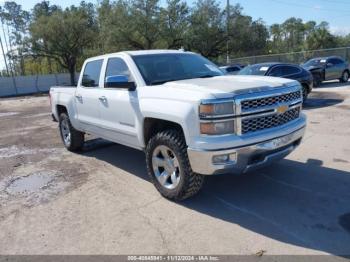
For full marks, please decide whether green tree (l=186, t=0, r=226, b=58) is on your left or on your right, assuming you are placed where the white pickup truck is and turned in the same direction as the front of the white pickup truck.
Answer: on your left

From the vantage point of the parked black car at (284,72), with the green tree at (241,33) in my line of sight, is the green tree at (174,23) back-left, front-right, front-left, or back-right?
front-left

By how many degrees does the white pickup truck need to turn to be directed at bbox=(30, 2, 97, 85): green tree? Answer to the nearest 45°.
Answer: approximately 135° to its left

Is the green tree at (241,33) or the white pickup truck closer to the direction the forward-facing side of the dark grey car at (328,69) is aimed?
the white pickup truck

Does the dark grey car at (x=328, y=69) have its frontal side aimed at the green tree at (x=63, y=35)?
no

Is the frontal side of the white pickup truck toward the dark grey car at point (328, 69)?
no

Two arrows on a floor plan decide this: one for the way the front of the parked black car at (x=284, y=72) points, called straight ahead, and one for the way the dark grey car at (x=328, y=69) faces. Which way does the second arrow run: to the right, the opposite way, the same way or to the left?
the same way

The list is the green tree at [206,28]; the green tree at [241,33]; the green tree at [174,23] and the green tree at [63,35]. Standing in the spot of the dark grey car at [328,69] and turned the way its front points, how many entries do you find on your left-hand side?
0

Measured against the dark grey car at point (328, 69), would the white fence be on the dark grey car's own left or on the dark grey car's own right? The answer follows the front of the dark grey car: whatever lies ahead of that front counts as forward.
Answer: on the dark grey car's own right

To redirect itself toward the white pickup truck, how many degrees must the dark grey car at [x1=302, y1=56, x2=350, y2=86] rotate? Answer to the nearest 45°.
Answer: approximately 45° to its left

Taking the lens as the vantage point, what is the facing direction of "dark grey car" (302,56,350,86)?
facing the viewer and to the left of the viewer

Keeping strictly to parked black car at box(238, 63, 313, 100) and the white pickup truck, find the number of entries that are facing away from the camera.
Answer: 0

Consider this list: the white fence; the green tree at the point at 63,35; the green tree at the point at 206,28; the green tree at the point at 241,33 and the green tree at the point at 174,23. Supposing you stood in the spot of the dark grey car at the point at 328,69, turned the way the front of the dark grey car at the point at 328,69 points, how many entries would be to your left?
0

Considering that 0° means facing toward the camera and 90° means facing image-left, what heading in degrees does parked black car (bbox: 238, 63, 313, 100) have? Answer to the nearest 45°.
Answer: approximately 45°

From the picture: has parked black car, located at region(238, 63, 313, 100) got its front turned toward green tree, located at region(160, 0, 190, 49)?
no

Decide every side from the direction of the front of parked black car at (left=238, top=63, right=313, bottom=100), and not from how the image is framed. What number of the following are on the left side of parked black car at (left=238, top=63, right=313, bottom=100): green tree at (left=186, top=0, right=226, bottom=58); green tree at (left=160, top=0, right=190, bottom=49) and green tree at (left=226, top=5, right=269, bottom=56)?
0

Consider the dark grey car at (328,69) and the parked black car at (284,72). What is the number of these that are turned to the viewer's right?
0

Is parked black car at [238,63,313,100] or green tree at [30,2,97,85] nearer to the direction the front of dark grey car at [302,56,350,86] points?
the parked black car

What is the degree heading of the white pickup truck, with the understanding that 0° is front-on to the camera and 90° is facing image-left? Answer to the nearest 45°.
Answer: approximately 315°
